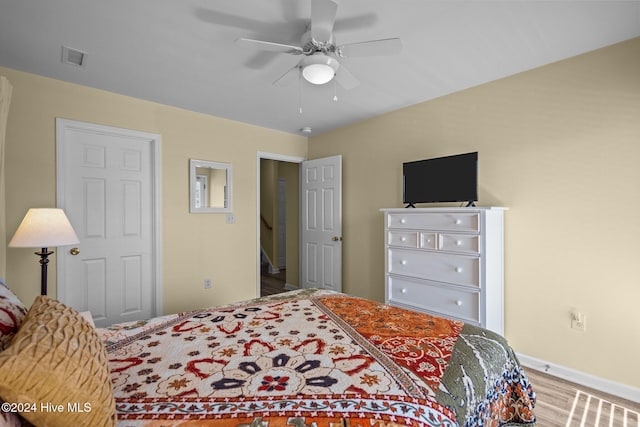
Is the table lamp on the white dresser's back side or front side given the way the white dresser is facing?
on the front side

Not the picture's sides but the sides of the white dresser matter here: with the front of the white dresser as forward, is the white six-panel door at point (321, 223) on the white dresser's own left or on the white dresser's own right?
on the white dresser's own right

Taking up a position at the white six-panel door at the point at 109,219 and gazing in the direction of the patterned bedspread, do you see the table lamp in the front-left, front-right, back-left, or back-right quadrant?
front-right

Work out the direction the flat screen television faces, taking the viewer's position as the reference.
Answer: facing the viewer and to the left of the viewer

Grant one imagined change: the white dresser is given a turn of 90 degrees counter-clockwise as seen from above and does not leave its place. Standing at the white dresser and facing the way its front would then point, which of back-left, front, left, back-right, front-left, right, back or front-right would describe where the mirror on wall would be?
back-right

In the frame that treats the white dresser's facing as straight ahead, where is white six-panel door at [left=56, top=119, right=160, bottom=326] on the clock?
The white six-panel door is roughly at 1 o'clock from the white dresser.

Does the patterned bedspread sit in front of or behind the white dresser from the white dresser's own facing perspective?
in front

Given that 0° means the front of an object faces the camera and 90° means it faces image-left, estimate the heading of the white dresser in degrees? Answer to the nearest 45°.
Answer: approximately 45°

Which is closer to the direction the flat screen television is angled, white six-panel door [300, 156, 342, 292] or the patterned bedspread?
the patterned bedspread
